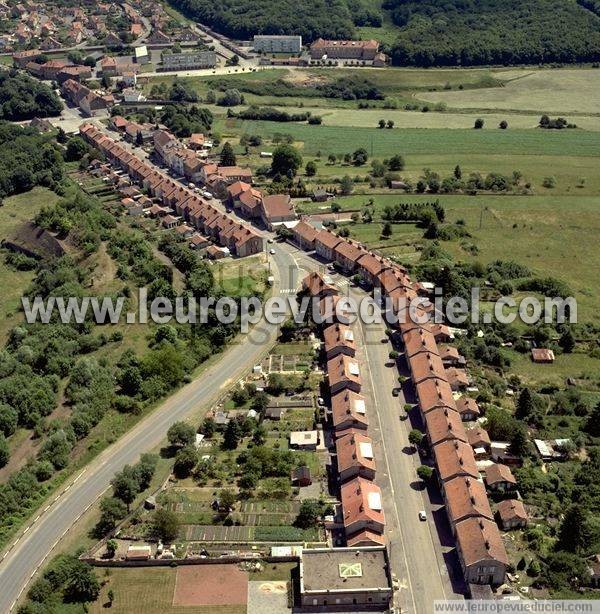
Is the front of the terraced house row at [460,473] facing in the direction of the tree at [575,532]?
no

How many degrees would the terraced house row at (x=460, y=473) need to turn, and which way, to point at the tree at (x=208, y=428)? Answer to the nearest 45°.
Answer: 0° — it already faces it

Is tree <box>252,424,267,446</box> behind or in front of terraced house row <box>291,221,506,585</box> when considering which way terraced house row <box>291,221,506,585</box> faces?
in front

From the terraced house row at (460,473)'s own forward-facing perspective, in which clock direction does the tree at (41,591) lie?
The tree is roughly at 11 o'clock from the terraced house row.

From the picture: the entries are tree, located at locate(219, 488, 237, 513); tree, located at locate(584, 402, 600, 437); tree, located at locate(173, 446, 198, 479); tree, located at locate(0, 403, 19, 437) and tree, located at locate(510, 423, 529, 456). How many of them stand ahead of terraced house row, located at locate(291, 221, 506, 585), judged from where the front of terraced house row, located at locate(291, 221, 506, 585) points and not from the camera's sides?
3

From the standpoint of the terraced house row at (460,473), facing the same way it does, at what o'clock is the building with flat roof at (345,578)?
The building with flat roof is roughly at 10 o'clock from the terraced house row.

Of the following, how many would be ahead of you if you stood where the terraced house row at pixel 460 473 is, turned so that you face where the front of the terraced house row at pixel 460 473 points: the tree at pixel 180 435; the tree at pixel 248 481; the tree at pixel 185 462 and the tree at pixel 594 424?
3

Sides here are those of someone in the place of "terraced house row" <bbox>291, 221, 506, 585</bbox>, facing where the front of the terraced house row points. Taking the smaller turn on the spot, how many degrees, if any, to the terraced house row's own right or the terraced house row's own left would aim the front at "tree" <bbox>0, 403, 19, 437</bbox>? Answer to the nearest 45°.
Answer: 0° — it already faces it

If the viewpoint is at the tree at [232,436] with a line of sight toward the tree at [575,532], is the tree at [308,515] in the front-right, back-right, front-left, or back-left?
front-right

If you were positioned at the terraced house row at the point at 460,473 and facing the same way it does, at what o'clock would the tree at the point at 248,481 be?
The tree is roughly at 12 o'clock from the terraced house row.

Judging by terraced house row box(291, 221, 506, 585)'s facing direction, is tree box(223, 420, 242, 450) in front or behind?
in front

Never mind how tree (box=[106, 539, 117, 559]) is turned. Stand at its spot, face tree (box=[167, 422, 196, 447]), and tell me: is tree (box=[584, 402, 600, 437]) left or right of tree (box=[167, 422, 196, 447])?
right

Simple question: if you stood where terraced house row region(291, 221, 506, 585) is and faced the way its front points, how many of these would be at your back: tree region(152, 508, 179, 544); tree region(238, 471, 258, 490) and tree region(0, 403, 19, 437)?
0

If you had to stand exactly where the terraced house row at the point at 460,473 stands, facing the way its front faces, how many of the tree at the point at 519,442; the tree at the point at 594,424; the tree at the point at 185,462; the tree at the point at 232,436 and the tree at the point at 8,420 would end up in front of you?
3

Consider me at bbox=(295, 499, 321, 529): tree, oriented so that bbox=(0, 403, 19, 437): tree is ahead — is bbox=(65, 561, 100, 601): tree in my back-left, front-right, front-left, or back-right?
front-left

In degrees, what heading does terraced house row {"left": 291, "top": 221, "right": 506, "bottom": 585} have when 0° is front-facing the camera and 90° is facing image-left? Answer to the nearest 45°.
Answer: approximately 90°

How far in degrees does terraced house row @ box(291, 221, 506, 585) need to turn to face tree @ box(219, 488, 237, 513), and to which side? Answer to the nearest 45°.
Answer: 0° — it already faces it

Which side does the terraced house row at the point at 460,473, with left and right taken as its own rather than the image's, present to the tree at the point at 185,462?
front

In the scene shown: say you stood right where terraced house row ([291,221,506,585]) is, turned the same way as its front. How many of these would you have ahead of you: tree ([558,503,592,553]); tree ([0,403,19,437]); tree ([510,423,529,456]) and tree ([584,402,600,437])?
1

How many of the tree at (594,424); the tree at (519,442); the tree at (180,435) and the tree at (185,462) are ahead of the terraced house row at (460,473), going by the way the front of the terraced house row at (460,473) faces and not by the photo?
2
